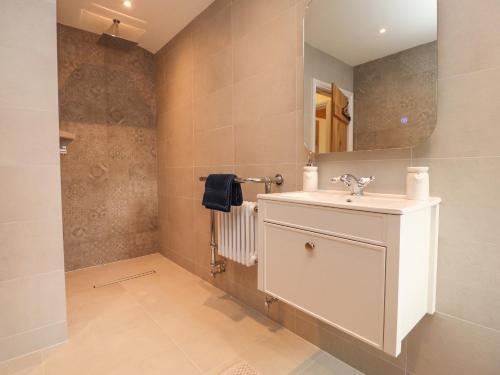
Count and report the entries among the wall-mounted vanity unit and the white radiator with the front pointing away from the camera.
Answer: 0

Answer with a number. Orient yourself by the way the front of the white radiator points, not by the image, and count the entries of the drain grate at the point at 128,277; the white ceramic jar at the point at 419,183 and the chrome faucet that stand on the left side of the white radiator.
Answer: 2

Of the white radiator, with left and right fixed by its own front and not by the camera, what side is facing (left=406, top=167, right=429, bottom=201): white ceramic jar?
left

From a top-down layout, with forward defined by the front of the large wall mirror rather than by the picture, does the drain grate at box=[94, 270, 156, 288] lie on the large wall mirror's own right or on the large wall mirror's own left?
on the large wall mirror's own right

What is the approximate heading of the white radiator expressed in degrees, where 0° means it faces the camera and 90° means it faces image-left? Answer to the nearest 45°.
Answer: approximately 45°

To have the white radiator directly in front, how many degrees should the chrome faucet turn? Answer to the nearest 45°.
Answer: approximately 45° to its right

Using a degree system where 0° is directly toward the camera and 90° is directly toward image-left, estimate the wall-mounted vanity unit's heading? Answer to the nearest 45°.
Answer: approximately 45°

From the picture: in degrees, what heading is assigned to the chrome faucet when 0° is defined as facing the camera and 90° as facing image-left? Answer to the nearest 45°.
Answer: approximately 45°
